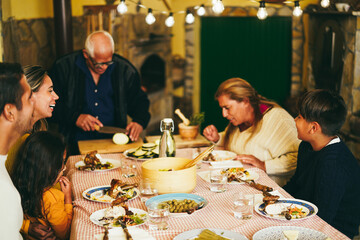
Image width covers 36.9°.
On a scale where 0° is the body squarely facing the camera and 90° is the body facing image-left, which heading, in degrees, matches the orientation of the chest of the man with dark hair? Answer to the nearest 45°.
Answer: approximately 270°

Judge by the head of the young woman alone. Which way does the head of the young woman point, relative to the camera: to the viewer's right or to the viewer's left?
to the viewer's right

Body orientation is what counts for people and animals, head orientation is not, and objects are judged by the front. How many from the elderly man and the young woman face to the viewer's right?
1

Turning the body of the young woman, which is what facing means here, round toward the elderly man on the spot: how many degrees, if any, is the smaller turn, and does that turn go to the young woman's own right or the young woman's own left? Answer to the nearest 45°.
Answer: approximately 90° to the young woman's own left

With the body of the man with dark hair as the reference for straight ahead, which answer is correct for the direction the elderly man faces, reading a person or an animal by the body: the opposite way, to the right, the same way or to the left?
to the right

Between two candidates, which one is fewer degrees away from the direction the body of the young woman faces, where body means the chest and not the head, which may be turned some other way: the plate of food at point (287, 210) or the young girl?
the plate of food

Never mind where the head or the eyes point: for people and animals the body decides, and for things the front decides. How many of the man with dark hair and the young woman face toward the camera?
0

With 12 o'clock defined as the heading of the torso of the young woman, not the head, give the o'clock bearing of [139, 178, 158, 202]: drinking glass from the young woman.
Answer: The drinking glass is roughly at 2 o'clock from the young woman.

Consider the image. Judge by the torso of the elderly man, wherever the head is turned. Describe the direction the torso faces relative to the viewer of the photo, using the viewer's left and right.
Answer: facing the viewer

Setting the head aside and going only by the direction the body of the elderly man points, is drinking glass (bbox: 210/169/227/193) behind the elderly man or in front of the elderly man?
in front

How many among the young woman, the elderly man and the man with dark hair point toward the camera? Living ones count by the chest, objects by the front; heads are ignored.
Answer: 1

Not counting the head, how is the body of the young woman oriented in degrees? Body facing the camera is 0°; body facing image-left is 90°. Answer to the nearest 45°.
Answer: approximately 270°

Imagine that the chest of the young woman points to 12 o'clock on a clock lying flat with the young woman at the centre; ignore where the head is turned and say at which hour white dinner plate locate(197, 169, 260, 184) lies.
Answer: The white dinner plate is roughly at 1 o'clock from the young woman.

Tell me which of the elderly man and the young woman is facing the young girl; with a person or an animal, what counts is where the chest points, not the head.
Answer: the elderly man

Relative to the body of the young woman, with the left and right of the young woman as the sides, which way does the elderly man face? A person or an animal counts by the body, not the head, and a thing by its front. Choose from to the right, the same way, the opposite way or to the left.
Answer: to the right
